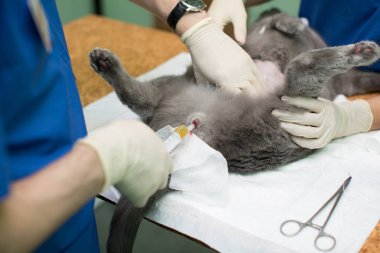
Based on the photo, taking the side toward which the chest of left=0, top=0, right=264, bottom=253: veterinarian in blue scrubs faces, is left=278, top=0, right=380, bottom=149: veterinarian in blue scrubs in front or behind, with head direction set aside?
in front

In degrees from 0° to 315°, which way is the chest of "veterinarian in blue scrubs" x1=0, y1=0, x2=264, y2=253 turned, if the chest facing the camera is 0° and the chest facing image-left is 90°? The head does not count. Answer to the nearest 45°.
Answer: approximately 270°
